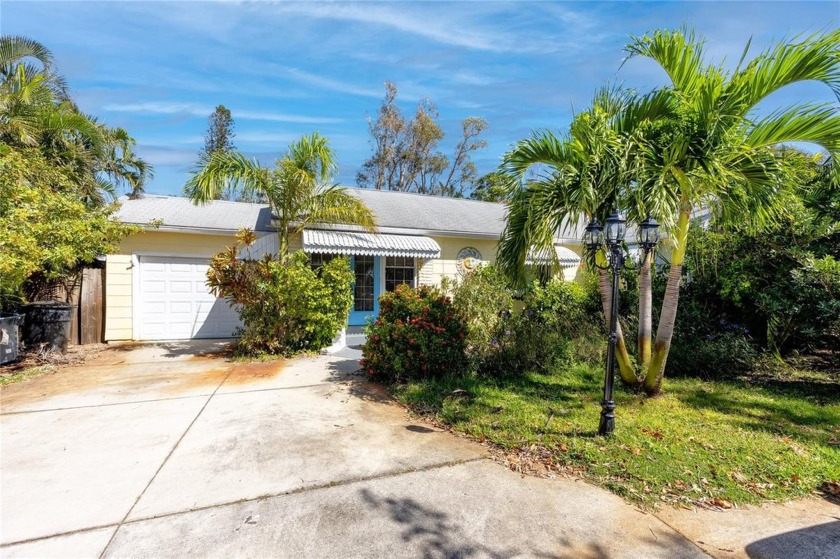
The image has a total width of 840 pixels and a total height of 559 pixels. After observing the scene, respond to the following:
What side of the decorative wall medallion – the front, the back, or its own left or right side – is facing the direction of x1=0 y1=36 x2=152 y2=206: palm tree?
right

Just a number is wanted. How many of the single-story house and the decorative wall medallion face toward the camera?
2

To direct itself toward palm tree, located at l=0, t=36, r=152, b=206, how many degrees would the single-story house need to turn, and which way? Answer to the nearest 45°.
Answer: approximately 135° to its right

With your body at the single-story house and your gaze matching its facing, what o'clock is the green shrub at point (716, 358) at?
The green shrub is roughly at 10 o'clock from the single-story house.

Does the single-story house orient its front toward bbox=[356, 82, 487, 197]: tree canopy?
no

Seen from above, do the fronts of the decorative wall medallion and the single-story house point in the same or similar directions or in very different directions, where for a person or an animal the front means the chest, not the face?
same or similar directions

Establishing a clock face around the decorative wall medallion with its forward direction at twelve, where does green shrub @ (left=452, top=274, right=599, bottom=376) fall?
The green shrub is roughly at 12 o'clock from the decorative wall medallion.

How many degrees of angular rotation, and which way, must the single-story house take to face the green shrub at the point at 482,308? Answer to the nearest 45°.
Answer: approximately 45° to its left

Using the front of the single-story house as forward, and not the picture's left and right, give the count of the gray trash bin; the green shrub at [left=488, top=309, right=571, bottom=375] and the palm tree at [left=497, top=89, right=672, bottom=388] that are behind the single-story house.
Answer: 0

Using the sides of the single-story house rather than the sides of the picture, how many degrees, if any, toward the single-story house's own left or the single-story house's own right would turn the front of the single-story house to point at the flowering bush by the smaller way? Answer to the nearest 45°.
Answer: approximately 45° to the single-story house's own left

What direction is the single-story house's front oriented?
toward the camera

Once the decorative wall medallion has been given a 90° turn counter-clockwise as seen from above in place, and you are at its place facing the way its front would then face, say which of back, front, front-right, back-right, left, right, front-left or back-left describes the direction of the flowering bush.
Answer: right

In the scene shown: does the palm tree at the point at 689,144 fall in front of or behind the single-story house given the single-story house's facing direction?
in front

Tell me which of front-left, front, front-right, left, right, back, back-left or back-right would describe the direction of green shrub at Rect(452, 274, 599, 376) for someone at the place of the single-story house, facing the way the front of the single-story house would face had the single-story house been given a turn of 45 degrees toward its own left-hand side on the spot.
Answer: front

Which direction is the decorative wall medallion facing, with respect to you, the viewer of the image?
facing the viewer
